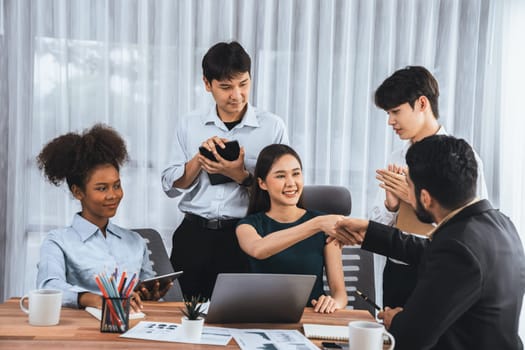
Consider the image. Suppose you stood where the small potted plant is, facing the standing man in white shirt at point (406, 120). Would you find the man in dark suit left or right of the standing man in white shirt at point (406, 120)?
right

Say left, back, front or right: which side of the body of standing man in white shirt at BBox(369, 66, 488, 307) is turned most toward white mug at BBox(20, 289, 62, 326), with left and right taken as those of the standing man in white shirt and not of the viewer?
front

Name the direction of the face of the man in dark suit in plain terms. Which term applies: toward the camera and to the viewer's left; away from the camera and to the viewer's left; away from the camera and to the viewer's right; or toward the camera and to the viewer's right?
away from the camera and to the viewer's left

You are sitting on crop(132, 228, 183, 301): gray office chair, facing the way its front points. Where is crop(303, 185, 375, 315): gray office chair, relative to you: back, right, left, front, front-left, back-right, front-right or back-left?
front-left

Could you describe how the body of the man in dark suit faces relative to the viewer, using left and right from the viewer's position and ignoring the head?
facing away from the viewer and to the left of the viewer

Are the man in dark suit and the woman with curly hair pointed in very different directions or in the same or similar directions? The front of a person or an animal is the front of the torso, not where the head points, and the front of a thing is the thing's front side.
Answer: very different directions

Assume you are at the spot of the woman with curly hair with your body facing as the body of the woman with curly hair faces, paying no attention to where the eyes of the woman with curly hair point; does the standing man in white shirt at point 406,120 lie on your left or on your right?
on your left

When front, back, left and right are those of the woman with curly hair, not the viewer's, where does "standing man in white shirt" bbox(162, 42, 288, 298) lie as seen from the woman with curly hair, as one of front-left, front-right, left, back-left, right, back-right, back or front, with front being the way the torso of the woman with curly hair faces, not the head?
left

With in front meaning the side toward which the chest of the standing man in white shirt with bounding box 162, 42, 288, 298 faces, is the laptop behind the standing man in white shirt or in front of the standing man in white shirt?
in front

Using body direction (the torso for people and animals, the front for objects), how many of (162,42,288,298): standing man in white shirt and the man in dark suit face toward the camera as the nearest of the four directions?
1

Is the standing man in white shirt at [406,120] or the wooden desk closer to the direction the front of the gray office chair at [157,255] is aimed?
the wooden desk

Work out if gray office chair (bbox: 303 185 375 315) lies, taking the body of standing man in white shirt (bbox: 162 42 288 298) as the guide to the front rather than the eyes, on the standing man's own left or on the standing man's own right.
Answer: on the standing man's own left

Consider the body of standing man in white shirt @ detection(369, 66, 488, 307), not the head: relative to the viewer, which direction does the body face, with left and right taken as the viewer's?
facing the viewer and to the left of the viewer

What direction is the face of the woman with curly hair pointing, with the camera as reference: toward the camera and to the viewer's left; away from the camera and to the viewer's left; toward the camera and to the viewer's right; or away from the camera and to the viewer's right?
toward the camera and to the viewer's right

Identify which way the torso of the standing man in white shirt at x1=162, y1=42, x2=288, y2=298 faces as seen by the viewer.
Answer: toward the camera
